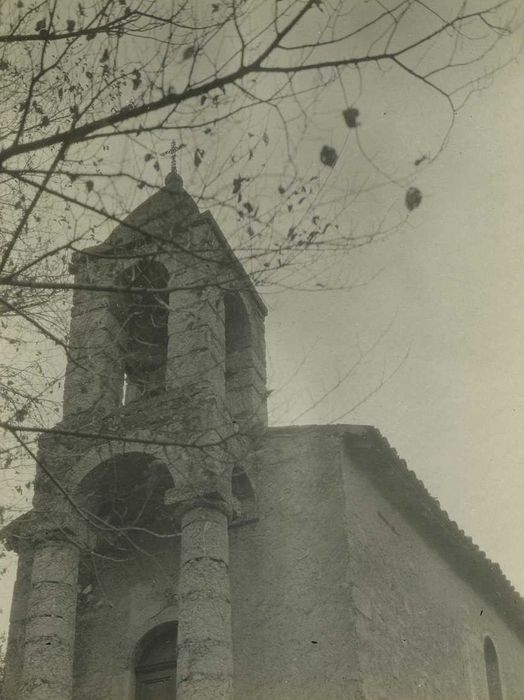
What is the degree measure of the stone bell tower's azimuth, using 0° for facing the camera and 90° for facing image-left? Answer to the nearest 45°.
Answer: approximately 45°
